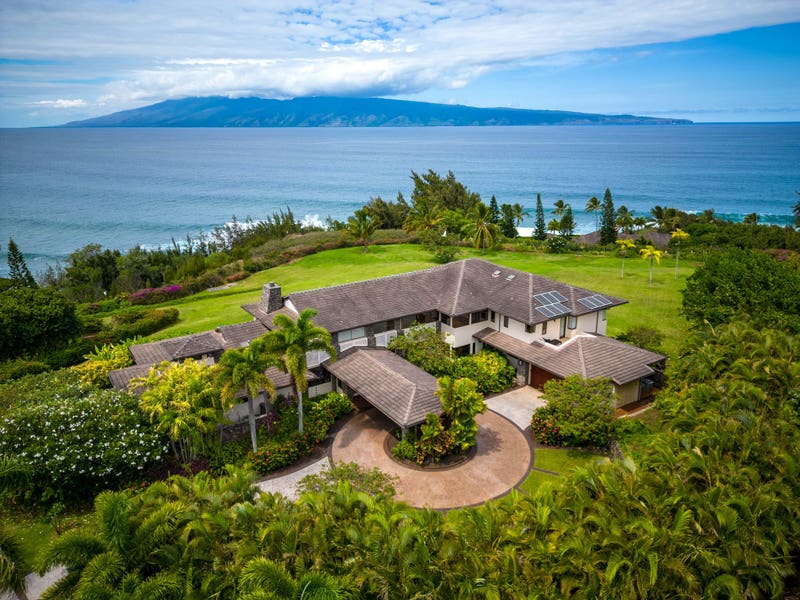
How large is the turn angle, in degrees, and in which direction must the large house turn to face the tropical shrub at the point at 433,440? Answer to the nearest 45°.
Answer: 0° — it already faces it

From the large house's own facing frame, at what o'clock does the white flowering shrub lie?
The white flowering shrub is roughly at 2 o'clock from the large house.

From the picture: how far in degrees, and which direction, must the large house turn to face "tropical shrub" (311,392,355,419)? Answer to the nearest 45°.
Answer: approximately 45° to its right

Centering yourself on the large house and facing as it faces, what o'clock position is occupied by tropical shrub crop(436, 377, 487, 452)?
The tropical shrub is roughly at 12 o'clock from the large house.

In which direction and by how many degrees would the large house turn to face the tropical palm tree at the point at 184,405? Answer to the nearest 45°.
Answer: approximately 45° to its right

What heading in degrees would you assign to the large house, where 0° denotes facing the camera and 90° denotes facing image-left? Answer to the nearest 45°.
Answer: approximately 0°

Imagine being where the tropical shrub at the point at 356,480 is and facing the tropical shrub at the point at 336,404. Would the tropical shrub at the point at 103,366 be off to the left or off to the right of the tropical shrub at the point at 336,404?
left
